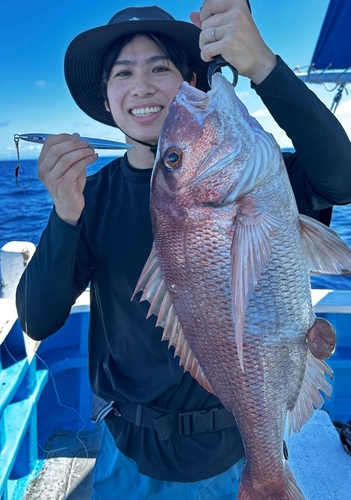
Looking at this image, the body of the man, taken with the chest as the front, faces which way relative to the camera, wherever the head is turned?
toward the camera

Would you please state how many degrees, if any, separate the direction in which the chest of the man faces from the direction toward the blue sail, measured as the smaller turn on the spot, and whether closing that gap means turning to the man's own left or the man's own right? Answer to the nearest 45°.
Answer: approximately 135° to the man's own left

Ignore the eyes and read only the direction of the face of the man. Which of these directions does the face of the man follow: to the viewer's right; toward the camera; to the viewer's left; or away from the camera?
toward the camera
